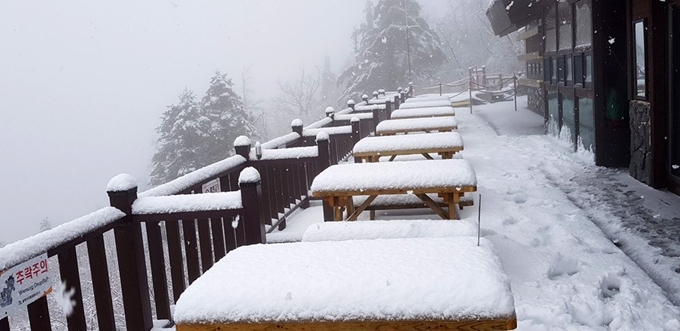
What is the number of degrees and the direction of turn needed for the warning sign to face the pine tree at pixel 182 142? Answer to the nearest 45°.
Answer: approximately 135° to its left

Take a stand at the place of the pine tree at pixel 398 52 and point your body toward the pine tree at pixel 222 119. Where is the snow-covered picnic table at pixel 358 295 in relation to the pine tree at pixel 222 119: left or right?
left

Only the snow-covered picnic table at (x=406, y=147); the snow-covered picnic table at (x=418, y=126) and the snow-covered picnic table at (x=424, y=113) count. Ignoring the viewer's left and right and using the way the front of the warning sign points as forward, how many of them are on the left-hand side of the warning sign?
3

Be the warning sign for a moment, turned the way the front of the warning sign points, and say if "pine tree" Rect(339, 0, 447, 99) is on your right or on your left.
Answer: on your left

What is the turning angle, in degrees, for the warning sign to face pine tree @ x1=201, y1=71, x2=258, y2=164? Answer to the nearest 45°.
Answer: approximately 135° to its left

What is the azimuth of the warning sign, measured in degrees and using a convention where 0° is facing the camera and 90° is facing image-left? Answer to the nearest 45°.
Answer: approximately 315°

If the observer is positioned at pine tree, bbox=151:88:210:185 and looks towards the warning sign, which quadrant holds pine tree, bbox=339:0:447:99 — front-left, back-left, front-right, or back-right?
back-left

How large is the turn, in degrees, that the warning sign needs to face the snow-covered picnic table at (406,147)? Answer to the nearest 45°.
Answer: approximately 90° to its left

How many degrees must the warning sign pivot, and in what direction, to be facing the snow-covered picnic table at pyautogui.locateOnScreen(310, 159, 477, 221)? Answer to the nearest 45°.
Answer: approximately 90° to its left

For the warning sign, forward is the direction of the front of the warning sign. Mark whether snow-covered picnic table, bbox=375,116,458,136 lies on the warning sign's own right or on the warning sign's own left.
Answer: on the warning sign's own left
